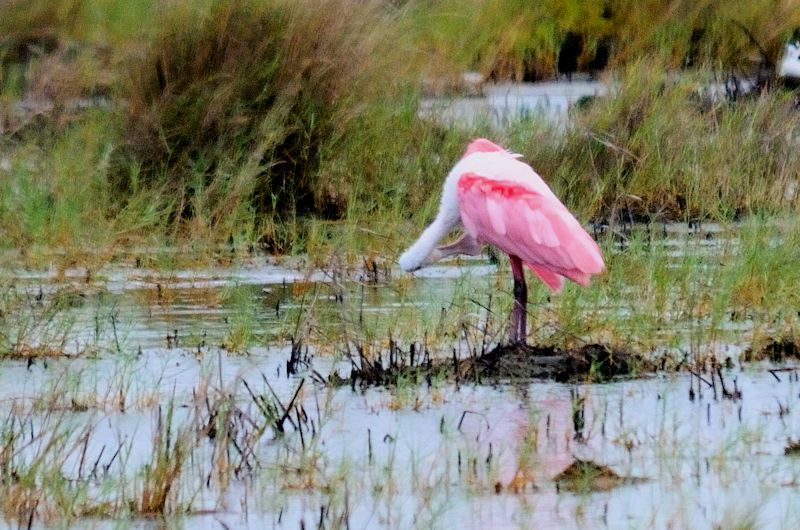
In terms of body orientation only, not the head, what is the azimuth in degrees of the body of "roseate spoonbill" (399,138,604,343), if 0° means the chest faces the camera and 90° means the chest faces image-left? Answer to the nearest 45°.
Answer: approximately 90°

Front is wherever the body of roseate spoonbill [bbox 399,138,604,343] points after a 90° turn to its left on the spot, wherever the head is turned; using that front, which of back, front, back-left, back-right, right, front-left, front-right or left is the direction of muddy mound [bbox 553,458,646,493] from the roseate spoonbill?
front
